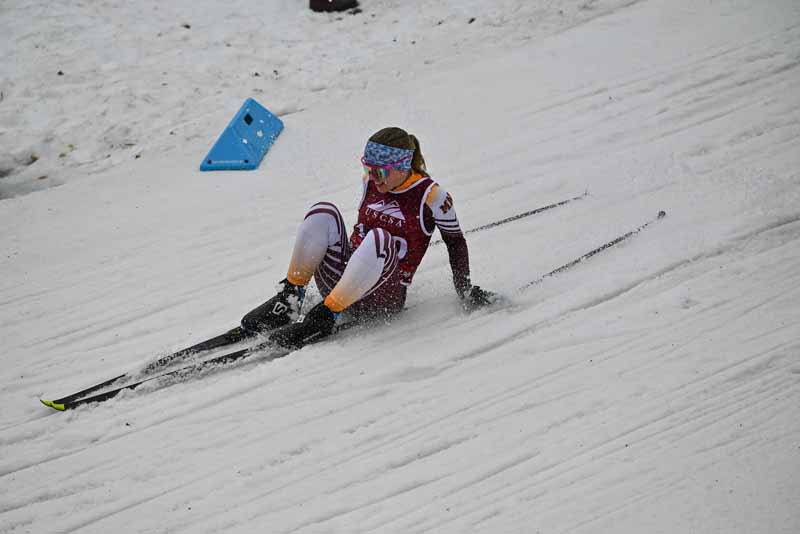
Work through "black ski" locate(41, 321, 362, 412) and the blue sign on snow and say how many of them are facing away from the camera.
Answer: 0

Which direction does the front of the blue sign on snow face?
toward the camera

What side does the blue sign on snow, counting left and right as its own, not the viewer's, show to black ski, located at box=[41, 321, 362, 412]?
front

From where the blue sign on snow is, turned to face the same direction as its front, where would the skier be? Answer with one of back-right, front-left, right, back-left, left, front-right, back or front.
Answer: front

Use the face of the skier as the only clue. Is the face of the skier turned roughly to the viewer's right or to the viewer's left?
to the viewer's left

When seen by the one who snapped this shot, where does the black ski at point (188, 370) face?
facing the viewer and to the left of the viewer

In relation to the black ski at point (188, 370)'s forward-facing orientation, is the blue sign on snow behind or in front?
behind

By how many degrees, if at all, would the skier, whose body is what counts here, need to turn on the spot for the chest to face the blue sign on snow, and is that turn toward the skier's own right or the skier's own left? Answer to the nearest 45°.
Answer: approximately 135° to the skier's own right
